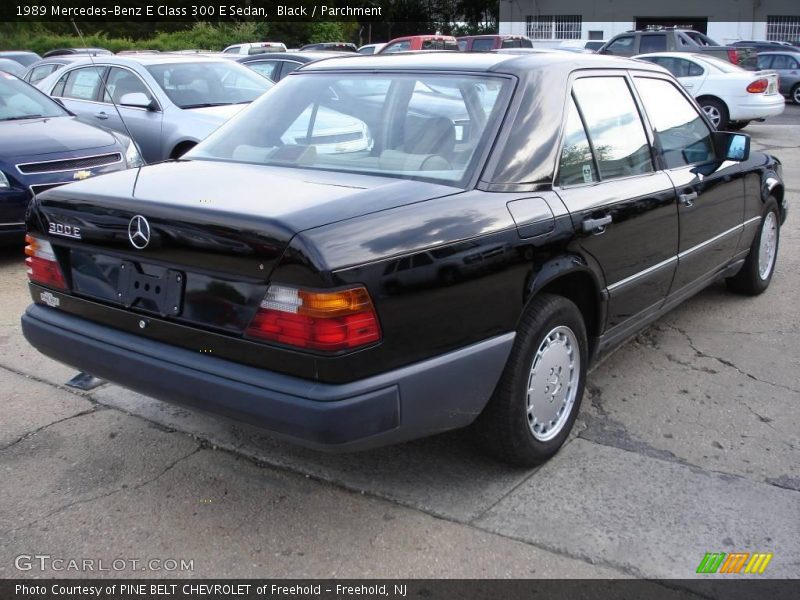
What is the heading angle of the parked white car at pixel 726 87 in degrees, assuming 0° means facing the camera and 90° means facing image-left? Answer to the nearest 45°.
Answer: approximately 135°

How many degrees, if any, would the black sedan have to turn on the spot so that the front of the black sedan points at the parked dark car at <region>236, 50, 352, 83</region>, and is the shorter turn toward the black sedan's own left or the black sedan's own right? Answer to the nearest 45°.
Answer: approximately 45° to the black sedan's own left

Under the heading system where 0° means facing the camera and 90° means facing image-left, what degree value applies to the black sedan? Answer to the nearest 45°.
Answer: approximately 225°

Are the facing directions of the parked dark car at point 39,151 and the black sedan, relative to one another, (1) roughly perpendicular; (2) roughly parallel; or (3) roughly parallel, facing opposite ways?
roughly perpendicular

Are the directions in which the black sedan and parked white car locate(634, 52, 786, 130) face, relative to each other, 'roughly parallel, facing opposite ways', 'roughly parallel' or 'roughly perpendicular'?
roughly perpendicular

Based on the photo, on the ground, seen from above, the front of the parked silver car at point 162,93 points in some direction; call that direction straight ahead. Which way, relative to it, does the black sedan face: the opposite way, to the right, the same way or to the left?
to the left

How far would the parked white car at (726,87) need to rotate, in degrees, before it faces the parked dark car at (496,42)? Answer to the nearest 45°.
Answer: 0° — it already faces it

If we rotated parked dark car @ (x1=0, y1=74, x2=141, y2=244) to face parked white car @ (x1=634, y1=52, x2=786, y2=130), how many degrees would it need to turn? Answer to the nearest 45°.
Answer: approximately 90° to its left

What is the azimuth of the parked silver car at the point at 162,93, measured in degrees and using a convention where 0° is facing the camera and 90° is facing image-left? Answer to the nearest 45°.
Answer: approximately 315°
